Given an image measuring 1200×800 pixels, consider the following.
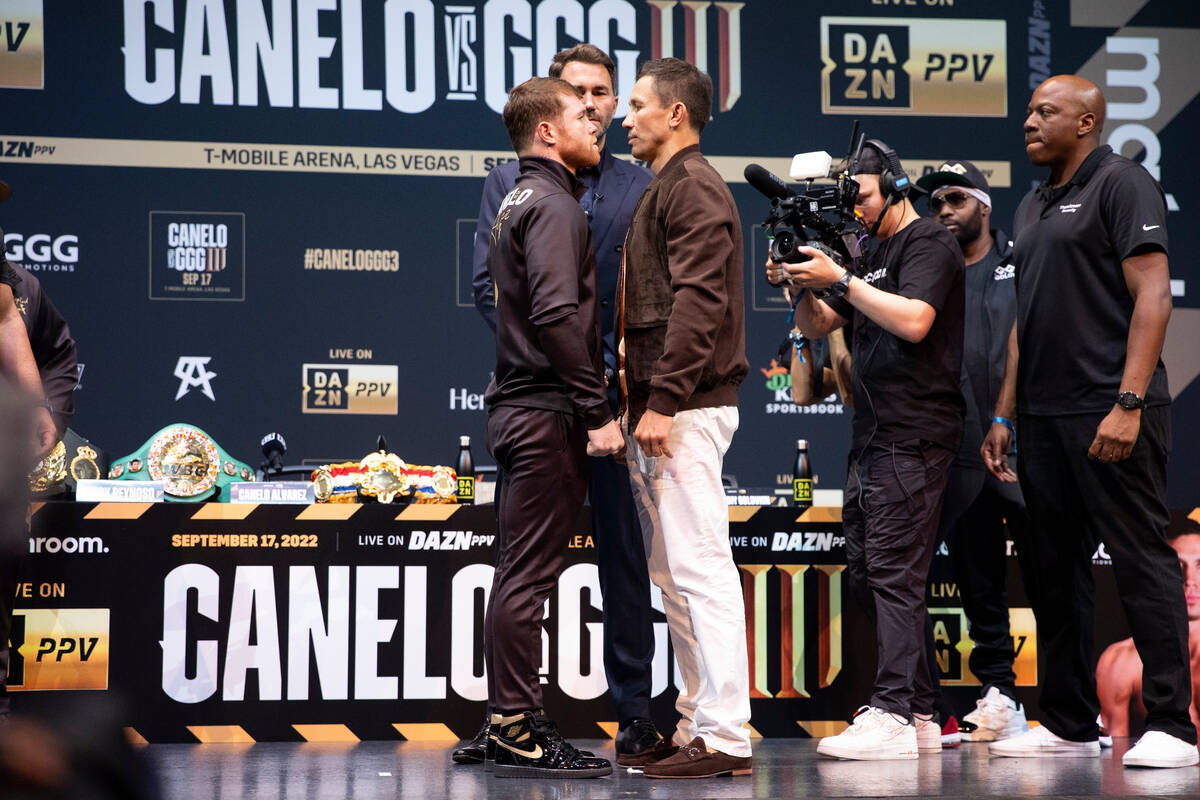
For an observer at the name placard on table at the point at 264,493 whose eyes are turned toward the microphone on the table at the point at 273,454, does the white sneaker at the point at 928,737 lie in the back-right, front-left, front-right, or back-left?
back-right

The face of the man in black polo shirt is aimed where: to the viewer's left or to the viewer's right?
to the viewer's left

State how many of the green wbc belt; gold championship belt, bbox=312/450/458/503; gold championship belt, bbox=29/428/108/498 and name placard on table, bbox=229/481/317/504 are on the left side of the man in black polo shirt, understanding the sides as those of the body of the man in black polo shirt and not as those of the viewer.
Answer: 0

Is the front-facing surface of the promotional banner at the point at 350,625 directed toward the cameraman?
no

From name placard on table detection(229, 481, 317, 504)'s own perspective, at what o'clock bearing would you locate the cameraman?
The cameraman is roughly at 10 o'clock from the name placard on table.

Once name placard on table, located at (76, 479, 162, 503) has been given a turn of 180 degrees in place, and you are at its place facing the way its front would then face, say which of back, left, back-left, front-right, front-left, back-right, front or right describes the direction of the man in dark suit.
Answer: back-right

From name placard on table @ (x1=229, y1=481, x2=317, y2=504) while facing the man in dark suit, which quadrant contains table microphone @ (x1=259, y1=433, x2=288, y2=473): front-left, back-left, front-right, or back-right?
back-left

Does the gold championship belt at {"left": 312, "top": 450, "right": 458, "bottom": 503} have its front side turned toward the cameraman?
no

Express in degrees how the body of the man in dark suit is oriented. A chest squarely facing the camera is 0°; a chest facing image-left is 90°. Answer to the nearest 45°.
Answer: approximately 0°

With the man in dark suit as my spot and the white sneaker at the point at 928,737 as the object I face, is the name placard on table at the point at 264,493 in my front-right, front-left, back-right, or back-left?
back-left

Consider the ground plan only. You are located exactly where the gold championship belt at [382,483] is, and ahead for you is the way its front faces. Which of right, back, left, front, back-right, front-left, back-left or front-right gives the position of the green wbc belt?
right

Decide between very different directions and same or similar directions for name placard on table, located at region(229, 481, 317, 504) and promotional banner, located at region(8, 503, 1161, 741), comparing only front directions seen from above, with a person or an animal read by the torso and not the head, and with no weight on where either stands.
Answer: same or similar directions

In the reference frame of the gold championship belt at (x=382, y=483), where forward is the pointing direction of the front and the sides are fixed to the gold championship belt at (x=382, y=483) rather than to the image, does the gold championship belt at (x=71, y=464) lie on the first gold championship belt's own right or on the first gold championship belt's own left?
on the first gold championship belt's own right

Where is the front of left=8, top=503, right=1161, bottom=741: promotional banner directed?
toward the camera

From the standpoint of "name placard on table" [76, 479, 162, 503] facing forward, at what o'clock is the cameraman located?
The cameraman is roughly at 10 o'clock from the name placard on table.

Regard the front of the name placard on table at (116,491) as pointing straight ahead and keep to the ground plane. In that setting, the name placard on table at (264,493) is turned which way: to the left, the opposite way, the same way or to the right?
the same way

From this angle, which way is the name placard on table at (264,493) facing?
toward the camera

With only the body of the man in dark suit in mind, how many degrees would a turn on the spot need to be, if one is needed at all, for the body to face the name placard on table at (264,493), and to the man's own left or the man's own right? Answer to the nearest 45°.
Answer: approximately 135° to the man's own right

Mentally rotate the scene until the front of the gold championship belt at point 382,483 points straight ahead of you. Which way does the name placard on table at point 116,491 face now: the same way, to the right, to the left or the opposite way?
the same way

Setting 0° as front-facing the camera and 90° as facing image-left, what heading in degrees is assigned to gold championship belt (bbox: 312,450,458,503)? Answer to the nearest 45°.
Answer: approximately 0°
